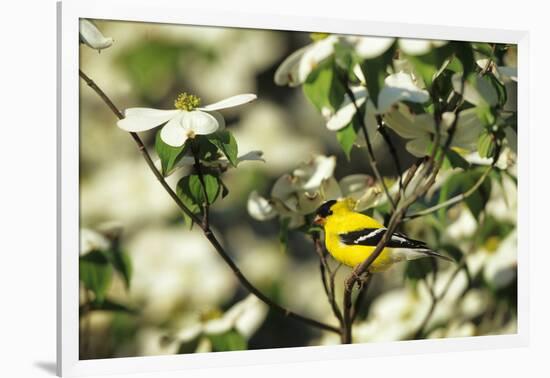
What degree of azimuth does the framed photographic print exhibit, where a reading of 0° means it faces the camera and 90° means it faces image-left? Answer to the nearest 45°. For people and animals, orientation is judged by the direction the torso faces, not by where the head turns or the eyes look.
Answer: approximately 315°
